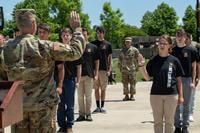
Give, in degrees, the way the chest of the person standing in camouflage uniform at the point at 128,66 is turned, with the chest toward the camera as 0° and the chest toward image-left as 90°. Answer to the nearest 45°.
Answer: approximately 0°

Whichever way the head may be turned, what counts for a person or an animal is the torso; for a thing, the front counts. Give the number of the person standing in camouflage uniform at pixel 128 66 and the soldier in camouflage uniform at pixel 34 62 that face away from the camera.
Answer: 1

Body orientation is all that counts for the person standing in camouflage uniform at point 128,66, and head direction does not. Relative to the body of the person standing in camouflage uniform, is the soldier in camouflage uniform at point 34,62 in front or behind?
in front

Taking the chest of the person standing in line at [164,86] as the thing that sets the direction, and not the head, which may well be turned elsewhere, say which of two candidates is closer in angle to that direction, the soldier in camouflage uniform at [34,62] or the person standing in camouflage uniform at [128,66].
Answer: the soldier in camouflage uniform

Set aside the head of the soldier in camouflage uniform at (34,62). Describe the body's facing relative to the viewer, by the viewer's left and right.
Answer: facing away from the viewer
